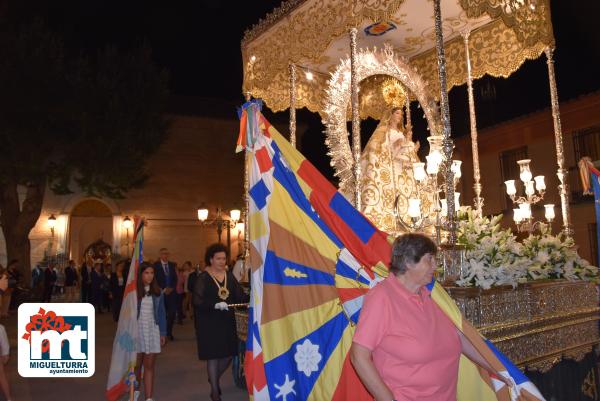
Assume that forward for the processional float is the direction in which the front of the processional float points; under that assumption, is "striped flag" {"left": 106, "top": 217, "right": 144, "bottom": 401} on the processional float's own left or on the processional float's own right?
on the processional float's own right

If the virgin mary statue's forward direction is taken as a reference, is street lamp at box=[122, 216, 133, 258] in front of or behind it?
behind

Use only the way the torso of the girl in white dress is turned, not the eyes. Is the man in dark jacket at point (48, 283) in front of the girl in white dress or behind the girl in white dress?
behind

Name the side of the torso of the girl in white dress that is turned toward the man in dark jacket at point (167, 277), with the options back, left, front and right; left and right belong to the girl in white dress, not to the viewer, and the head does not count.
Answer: back

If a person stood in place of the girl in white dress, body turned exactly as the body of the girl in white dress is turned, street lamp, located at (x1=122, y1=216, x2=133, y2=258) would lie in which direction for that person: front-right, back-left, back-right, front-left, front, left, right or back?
back

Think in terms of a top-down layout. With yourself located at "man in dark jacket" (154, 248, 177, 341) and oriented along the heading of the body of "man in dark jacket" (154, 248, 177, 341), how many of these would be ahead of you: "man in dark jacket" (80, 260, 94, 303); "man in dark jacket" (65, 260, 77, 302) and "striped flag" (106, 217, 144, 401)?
1

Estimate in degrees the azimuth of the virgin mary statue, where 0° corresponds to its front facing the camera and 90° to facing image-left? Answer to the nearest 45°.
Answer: approximately 315°

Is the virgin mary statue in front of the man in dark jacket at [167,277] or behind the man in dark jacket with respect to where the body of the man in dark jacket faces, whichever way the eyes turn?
in front

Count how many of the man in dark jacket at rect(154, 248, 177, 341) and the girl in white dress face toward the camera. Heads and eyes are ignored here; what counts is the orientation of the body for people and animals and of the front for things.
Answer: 2

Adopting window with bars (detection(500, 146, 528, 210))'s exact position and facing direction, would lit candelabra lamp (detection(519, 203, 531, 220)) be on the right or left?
on its left

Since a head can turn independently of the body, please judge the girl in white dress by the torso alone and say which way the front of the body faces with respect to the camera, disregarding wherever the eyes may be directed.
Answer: toward the camera
